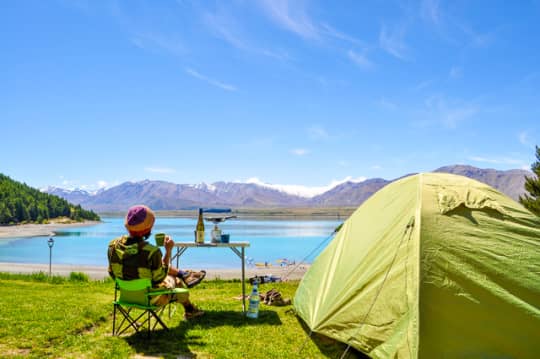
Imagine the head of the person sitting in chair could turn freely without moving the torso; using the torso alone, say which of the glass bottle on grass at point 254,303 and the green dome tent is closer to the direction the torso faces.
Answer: the glass bottle on grass

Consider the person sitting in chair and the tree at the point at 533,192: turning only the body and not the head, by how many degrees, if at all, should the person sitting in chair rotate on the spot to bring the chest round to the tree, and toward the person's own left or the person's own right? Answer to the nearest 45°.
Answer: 0° — they already face it

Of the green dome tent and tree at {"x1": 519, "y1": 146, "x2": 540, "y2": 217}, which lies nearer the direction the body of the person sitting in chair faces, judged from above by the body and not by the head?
the tree

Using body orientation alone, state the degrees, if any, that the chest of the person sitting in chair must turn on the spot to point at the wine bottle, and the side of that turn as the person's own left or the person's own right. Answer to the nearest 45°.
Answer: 0° — they already face it

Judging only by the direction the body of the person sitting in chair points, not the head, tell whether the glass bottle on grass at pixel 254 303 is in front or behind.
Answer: in front

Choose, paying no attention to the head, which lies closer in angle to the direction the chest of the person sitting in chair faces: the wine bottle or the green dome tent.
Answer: the wine bottle

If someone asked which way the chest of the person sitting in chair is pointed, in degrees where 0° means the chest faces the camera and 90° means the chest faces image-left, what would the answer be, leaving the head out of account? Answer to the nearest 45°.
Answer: approximately 225°

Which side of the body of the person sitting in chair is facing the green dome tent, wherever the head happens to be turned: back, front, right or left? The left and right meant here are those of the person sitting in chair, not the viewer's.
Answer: right
